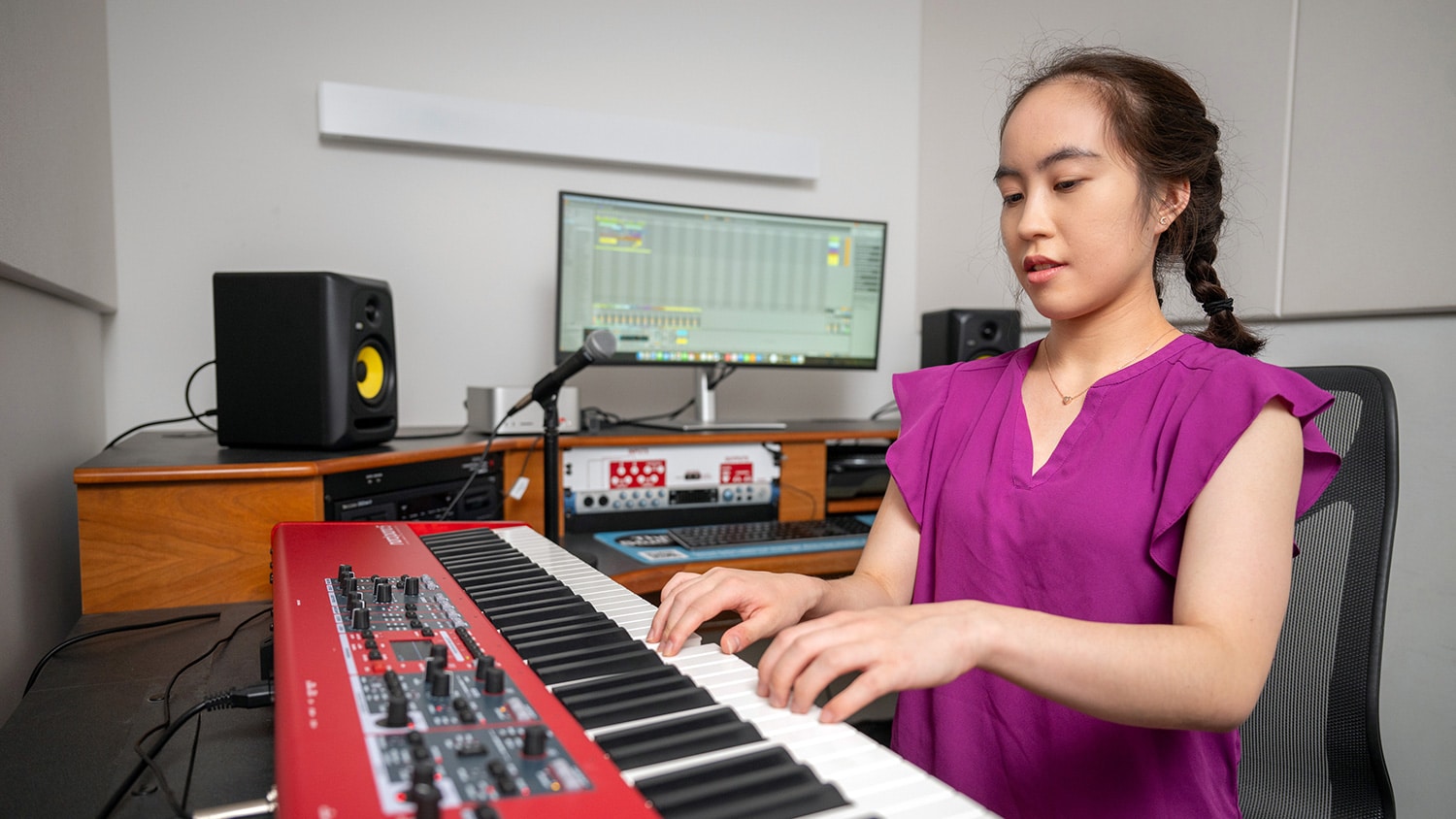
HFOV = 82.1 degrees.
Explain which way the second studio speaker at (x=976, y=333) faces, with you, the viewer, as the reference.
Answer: facing the viewer and to the right of the viewer

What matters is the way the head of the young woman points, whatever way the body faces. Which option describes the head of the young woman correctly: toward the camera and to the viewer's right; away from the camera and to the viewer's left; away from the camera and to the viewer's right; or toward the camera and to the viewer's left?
toward the camera and to the viewer's left

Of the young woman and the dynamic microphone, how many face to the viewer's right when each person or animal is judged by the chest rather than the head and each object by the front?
1

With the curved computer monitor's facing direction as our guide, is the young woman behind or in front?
in front

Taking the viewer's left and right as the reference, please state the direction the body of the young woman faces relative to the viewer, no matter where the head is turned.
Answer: facing the viewer and to the left of the viewer

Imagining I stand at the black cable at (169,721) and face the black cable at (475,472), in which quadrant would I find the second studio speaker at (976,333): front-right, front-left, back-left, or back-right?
front-right

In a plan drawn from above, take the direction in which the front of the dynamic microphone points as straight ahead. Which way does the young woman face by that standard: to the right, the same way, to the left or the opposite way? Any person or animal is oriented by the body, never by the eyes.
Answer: the opposite way

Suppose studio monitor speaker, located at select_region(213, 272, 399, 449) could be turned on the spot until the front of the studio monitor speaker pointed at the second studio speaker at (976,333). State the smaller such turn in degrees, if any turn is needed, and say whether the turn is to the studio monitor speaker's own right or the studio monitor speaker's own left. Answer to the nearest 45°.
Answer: approximately 45° to the studio monitor speaker's own left

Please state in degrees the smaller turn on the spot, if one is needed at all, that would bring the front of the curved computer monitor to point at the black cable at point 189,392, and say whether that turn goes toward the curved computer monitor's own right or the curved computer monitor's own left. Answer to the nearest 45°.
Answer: approximately 135° to the curved computer monitor's own right

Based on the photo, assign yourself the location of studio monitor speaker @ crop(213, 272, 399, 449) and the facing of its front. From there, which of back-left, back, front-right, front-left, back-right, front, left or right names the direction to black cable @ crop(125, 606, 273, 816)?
front-right

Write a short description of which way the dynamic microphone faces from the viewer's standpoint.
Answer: facing to the right of the viewer

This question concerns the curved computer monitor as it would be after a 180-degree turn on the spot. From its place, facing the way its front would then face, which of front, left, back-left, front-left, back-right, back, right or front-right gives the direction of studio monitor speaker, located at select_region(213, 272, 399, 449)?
left

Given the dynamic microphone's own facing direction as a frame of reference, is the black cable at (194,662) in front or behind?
behind

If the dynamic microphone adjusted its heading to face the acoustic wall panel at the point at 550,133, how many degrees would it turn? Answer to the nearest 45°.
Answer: approximately 90° to its left

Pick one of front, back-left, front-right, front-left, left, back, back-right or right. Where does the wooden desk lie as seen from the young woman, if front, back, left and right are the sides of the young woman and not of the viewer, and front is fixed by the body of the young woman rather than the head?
front-right

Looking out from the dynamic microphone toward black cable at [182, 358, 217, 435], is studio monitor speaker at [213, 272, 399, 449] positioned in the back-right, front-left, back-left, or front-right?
front-left

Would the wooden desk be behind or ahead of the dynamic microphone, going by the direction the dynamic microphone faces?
behind

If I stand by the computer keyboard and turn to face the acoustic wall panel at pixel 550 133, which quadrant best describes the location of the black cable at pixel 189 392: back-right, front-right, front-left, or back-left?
front-left
